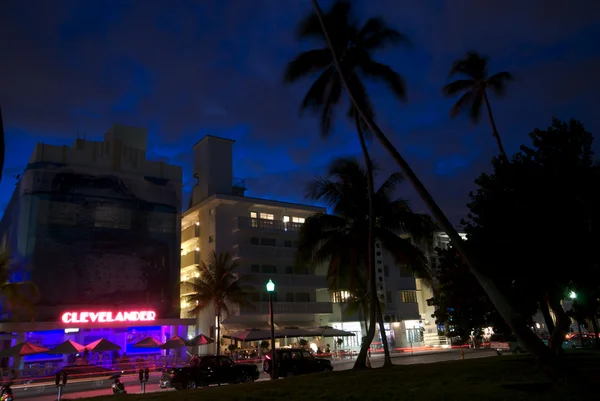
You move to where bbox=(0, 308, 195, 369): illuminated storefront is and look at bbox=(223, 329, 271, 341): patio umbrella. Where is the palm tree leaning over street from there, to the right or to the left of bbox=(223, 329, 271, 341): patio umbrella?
right

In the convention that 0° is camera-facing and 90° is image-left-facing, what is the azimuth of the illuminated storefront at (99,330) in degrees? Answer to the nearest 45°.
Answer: approximately 0°

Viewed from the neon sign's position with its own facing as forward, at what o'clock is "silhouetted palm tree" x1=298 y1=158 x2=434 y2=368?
The silhouetted palm tree is roughly at 11 o'clock from the neon sign.

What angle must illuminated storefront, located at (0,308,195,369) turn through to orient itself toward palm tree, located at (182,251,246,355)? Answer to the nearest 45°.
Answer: approximately 90° to its left

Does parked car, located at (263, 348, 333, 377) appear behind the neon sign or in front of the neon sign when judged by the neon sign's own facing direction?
in front

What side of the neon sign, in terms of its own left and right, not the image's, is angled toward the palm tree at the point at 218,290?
left

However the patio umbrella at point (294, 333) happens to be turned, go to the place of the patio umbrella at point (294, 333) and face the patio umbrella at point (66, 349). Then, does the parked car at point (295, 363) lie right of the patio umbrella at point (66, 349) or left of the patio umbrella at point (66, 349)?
left

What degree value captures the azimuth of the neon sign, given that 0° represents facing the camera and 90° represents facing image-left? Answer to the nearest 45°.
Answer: approximately 0°

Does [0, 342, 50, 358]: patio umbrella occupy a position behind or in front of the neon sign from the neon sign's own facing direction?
in front

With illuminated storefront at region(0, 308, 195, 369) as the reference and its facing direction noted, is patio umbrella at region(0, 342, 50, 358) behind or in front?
in front
